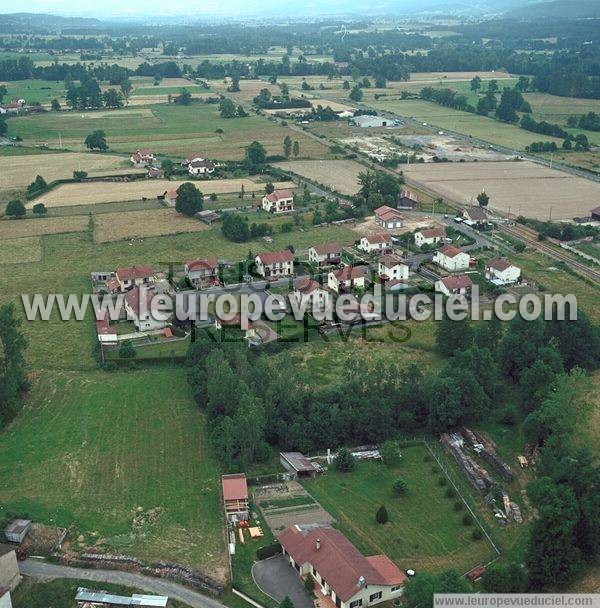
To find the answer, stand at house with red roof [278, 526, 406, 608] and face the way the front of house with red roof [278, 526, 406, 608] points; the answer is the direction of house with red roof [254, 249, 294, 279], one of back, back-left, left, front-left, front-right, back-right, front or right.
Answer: back-right

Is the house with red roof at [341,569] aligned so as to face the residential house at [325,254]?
no

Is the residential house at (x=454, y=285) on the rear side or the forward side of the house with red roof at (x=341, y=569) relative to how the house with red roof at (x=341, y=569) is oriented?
on the rear side

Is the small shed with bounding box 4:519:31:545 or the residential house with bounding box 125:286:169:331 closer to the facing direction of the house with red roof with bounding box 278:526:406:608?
the small shed

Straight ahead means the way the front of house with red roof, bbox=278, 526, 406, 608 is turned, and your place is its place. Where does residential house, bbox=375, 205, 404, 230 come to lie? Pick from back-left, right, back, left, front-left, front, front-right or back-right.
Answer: back-right

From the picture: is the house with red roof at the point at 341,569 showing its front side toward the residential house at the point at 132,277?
no

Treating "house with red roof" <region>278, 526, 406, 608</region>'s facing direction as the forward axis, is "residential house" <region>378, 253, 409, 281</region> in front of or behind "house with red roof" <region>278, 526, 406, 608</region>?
behind

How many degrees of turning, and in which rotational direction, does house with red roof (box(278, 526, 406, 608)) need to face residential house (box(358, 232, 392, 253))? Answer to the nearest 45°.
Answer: approximately 135° to its right

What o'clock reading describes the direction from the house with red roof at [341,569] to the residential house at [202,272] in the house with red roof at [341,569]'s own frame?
The residential house is roughly at 4 o'clock from the house with red roof.

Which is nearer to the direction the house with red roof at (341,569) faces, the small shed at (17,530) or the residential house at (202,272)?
the small shed

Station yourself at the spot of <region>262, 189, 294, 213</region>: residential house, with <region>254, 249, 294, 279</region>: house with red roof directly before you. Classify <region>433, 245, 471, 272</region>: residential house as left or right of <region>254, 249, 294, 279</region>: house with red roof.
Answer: left

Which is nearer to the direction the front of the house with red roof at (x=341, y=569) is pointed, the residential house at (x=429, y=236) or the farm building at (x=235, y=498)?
the farm building

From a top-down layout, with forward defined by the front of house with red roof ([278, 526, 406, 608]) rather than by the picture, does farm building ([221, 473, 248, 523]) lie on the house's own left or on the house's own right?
on the house's own right

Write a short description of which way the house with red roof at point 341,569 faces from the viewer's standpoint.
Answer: facing the viewer and to the left of the viewer

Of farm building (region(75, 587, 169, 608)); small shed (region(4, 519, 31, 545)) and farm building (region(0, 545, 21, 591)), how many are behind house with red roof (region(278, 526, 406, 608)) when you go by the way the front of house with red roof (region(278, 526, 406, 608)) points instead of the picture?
0

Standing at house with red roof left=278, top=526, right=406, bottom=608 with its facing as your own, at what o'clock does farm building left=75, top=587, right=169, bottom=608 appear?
The farm building is roughly at 1 o'clock from the house with red roof.

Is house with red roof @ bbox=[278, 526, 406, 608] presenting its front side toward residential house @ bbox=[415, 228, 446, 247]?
no

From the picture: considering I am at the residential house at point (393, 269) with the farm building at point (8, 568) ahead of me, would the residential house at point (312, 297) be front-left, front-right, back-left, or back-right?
front-right
